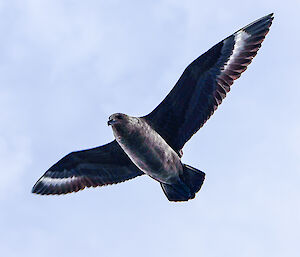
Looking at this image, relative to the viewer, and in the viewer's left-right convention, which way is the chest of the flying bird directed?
facing the viewer and to the left of the viewer
